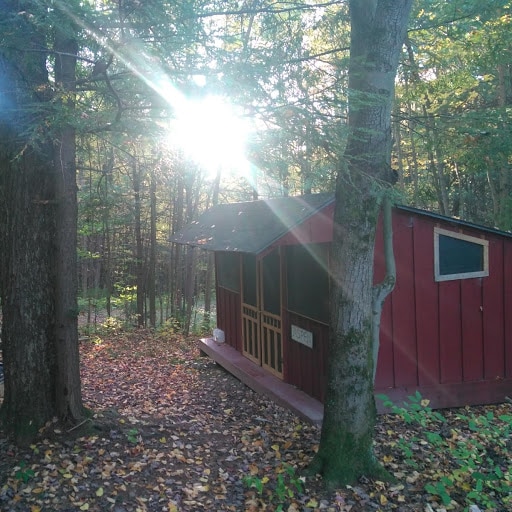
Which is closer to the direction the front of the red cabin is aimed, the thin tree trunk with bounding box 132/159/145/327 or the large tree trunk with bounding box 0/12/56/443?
the large tree trunk

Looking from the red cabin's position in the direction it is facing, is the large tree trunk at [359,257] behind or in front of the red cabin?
in front

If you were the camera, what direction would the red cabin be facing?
facing the viewer and to the left of the viewer

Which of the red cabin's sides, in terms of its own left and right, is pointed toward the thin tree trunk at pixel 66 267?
front

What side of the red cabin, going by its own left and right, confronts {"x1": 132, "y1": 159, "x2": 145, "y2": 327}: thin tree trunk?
right

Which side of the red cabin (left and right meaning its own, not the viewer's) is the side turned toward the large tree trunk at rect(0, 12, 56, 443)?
front
